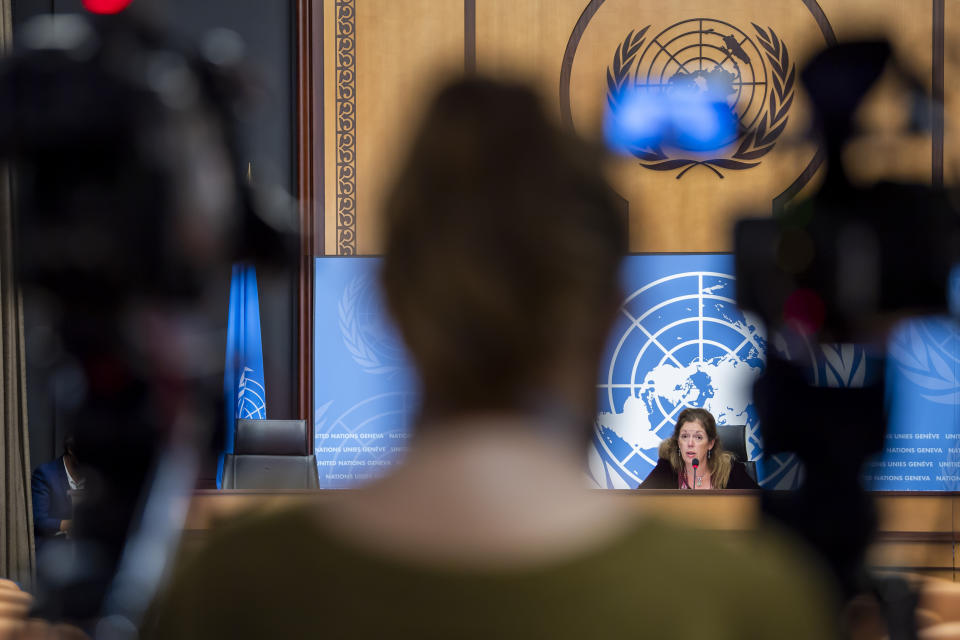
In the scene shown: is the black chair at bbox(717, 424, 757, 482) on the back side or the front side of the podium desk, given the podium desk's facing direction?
on the back side

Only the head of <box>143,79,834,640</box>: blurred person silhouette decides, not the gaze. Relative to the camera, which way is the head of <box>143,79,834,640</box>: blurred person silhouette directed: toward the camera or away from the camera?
away from the camera

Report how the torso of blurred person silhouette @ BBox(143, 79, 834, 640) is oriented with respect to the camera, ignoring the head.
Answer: away from the camera

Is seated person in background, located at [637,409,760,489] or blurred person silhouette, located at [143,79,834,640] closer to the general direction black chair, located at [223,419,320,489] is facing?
the blurred person silhouette

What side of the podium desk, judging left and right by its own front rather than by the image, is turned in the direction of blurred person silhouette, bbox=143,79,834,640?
front

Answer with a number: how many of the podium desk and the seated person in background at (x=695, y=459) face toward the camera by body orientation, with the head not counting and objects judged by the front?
2

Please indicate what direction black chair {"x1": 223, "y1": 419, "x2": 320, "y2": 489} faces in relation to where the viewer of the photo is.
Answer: facing the viewer

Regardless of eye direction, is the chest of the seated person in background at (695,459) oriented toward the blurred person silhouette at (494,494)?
yes

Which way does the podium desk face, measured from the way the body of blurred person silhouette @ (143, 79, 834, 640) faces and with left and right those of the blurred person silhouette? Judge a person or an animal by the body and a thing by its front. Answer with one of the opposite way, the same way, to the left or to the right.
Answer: the opposite way

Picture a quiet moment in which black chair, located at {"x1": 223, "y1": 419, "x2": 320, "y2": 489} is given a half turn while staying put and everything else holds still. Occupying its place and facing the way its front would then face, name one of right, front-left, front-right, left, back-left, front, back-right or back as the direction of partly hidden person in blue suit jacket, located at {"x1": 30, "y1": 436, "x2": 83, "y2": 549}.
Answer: left

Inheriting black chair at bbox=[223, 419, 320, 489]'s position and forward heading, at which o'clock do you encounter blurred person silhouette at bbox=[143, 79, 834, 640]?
The blurred person silhouette is roughly at 12 o'clock from the black chair.

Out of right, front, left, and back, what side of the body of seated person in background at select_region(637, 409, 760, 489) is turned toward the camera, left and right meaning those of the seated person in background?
front
